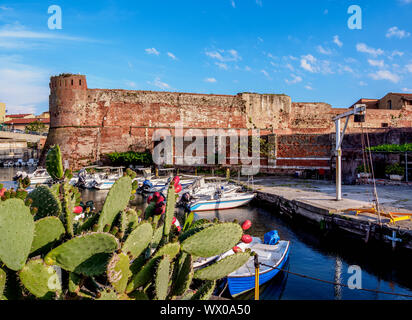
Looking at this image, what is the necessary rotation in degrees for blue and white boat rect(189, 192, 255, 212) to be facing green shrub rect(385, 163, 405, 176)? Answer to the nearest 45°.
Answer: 0° — it already faces it

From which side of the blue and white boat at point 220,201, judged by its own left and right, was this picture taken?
right

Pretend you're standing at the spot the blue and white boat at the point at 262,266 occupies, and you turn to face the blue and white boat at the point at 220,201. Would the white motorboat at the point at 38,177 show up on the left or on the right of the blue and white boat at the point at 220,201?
left

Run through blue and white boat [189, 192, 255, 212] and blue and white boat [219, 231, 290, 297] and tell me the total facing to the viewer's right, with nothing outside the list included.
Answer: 1

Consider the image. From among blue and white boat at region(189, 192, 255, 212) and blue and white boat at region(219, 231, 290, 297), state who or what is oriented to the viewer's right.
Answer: blue and white boat at region(189, 192, 255, 212)

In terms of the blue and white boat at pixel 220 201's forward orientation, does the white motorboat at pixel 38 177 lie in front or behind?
behind

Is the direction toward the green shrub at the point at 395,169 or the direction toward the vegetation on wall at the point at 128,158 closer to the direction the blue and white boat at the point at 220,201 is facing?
the green shrub

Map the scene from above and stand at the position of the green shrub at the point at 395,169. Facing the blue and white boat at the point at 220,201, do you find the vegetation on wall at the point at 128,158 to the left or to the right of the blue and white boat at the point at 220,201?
right

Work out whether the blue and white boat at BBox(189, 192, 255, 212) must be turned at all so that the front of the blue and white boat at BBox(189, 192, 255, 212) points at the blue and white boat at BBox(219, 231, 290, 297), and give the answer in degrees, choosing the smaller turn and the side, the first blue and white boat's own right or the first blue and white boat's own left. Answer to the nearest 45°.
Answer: approximately 90° to the first blue and white boat's own right

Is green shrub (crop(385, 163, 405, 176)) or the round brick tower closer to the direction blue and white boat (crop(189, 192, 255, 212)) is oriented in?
the green shrub
